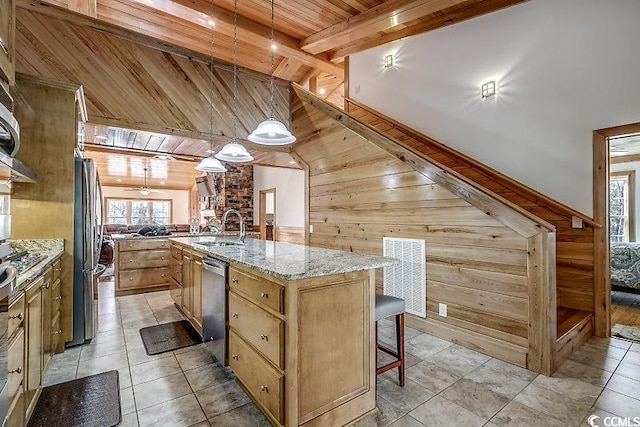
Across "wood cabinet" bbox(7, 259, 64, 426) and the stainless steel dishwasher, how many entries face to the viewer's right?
1

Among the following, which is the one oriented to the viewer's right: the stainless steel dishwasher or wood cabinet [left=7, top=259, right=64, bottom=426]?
the wood cabinet

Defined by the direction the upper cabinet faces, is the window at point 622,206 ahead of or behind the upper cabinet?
ahead

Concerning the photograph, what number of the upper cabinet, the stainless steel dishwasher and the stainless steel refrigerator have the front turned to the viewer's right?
2

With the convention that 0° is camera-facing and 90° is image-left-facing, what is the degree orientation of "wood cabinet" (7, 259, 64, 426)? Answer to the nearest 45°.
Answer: approximately 270°

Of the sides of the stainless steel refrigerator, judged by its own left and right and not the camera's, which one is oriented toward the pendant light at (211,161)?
front

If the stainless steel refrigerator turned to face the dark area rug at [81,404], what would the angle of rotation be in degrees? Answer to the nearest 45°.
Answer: approximately 90° to its right

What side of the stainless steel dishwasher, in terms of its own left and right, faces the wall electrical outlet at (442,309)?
back

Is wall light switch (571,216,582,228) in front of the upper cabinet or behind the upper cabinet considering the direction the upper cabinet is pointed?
in front

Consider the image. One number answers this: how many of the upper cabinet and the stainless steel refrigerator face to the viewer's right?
2

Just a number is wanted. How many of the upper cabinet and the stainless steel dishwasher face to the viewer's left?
1

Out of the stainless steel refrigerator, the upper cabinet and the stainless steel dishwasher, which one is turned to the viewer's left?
the stainless steel dishwasher
